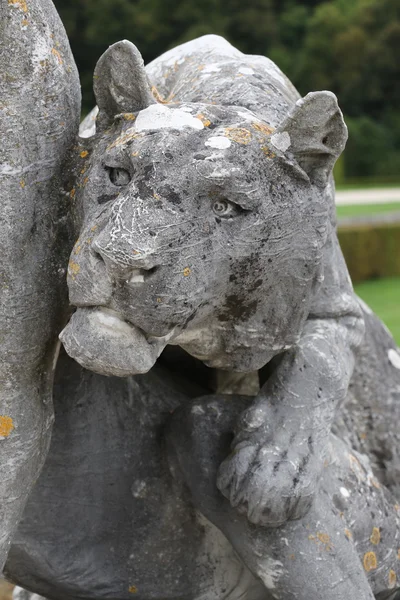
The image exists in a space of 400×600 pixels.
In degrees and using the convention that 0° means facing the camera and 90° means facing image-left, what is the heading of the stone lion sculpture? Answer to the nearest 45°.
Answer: approximately 45°
